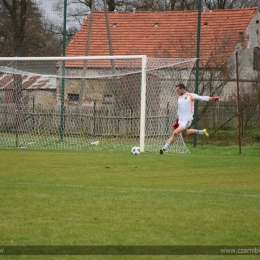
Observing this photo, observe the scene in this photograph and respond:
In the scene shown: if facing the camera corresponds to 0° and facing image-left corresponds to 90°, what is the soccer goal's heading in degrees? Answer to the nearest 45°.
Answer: approximately 45°
